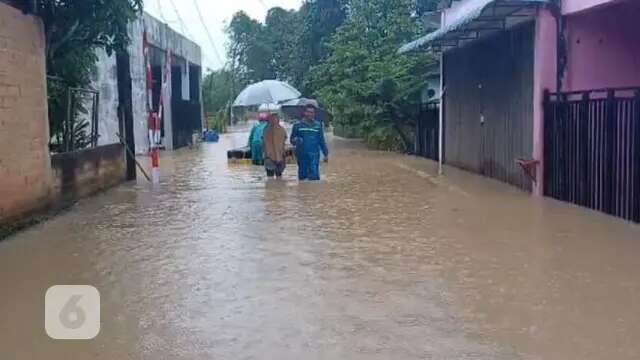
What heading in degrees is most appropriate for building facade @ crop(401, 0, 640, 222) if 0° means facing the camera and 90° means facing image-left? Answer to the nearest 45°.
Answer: approximately 45°

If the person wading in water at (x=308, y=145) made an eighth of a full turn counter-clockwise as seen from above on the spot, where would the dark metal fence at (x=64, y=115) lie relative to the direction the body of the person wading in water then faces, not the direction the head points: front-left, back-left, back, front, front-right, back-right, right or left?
right

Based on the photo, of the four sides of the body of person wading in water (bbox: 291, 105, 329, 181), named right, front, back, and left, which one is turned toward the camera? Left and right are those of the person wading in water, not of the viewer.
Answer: front

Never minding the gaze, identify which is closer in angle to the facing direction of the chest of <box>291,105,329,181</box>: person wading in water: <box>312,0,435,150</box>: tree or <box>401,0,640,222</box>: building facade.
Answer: the building facade

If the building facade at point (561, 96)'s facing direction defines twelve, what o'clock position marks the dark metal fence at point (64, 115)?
The dark metal fence is roughly at 1 o'clock from the building facade.

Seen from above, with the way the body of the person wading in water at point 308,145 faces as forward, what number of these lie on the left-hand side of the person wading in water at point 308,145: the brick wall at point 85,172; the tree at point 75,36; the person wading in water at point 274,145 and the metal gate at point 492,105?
1

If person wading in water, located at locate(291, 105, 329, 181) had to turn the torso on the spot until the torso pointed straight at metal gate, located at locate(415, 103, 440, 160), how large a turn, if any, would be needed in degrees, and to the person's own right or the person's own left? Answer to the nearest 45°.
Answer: approximately 135° to the person's own left

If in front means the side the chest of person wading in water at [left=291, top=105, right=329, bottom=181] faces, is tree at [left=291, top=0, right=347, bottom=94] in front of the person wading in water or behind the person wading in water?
behind

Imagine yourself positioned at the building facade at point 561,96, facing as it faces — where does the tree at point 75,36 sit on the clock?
The tree is roughly at 1 o'clock from the building facade.

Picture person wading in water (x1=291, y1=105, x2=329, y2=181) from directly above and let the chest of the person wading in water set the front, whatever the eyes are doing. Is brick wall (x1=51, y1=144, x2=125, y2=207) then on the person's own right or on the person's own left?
on the person's own right

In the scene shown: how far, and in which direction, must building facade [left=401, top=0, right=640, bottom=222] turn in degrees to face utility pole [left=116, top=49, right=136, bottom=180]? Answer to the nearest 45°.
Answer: approximately 45° to its right

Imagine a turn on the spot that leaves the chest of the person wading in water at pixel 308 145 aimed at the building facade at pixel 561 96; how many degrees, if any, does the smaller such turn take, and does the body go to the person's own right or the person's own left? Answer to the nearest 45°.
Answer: approximately 45° to the person's own left

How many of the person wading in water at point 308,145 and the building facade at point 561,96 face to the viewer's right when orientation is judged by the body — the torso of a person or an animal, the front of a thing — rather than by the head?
0
